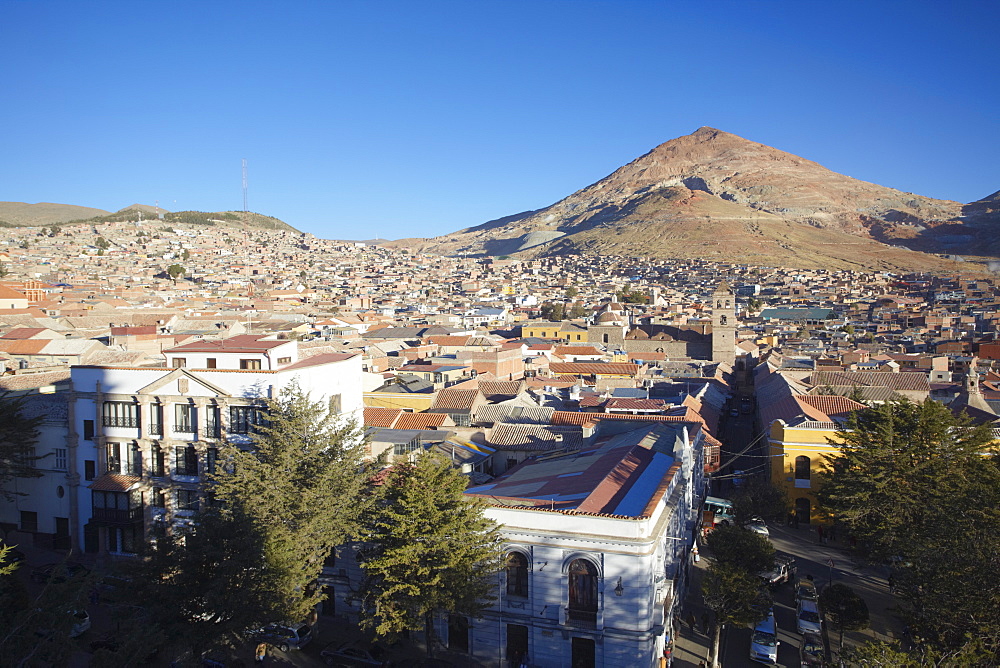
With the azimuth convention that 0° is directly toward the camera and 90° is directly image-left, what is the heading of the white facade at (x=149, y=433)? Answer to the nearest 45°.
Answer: approximately 0°

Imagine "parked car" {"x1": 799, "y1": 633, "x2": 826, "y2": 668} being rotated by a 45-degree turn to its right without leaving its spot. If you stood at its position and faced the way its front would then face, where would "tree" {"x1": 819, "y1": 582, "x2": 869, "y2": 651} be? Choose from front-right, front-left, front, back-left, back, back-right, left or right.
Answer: back

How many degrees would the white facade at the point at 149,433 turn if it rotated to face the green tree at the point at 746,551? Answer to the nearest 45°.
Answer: approximately 45° to its left

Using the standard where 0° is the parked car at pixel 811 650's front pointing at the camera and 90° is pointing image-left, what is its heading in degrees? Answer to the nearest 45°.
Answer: approximately 0°

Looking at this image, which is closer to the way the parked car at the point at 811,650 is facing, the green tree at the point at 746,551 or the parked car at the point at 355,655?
the parked car

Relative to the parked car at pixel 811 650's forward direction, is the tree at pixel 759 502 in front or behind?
behind

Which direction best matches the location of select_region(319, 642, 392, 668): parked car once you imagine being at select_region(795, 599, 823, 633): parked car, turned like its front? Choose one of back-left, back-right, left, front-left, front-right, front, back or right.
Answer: front-right

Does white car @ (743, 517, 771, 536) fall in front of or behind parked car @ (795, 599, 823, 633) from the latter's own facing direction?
behind

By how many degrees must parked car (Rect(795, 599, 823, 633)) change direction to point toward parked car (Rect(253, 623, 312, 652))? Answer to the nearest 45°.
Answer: approximately 45° to its right

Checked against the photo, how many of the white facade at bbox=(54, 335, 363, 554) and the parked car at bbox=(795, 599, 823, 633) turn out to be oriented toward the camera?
2

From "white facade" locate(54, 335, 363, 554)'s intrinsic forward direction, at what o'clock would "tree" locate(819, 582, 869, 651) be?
The tree is roughly at 10 o'clock from the white facade.
